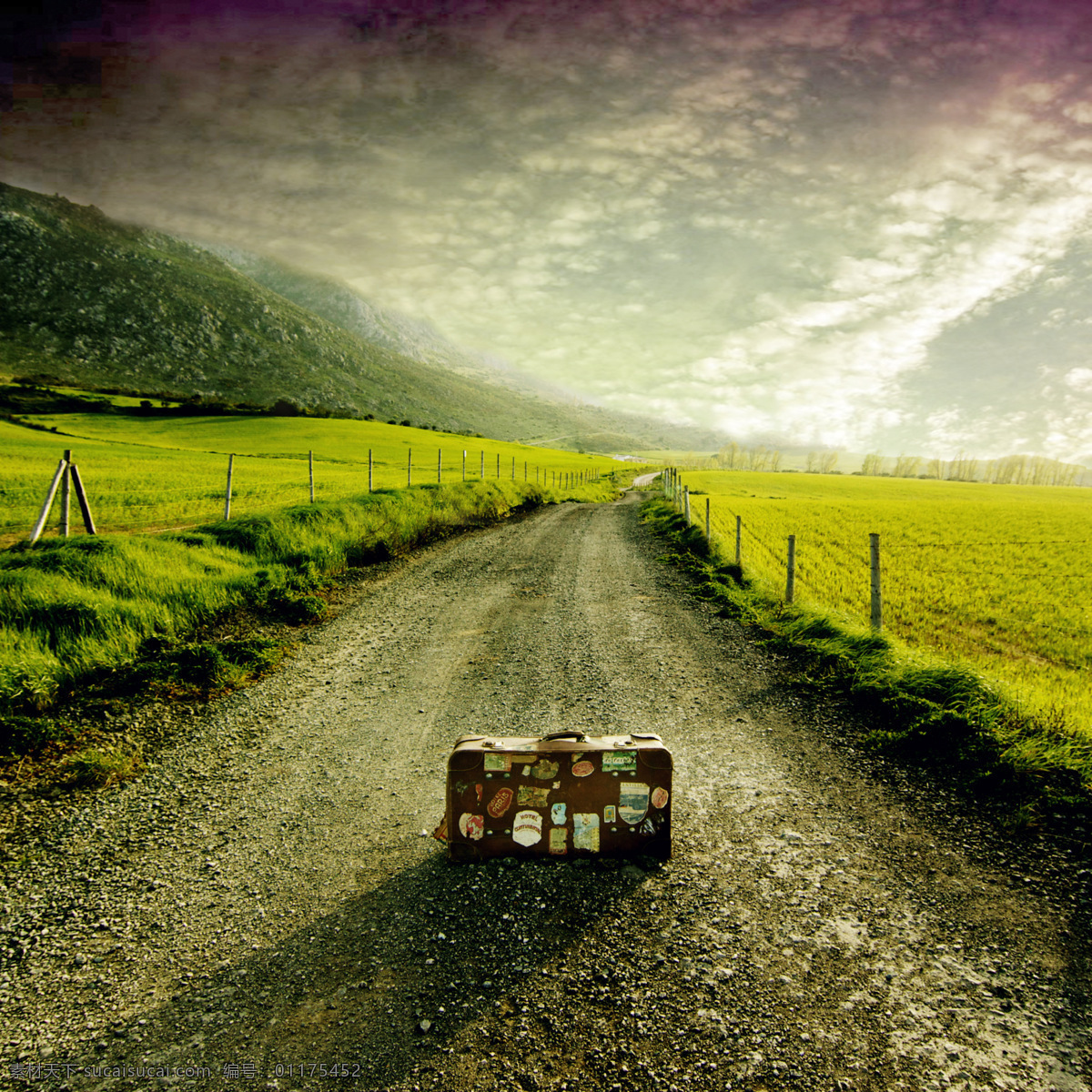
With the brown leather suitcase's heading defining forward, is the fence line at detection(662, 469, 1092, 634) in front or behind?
behind

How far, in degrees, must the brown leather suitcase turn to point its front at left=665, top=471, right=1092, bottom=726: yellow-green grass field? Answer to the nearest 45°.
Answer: approximately 135° to its left

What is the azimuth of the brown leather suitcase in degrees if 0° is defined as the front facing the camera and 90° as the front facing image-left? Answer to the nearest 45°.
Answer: approximately 0°
